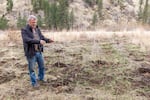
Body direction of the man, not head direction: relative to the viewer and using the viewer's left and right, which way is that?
facing the viewer and to the right of the viewer
